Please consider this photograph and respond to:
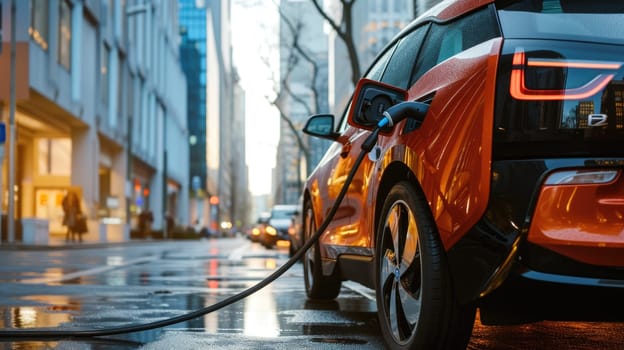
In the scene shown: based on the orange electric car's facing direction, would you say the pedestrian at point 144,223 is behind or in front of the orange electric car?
in front

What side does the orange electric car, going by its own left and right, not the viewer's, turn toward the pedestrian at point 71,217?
front

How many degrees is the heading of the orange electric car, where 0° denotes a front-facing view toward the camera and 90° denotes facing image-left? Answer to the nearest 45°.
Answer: approximately 135°

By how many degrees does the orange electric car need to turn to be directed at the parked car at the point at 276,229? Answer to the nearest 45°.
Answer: approximately 45° to its right
